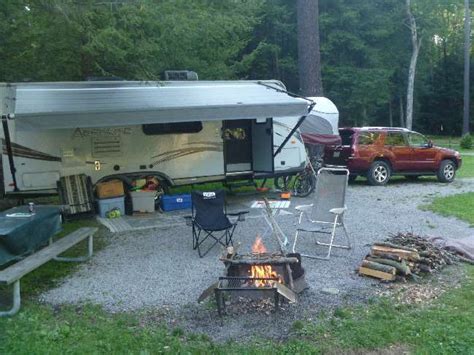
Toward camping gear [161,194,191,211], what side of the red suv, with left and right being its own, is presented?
back

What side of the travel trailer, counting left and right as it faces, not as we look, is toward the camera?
right

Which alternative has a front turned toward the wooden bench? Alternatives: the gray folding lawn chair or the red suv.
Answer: the gray folding lawn chair

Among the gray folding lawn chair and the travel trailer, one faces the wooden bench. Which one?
the gray folding lawn chair

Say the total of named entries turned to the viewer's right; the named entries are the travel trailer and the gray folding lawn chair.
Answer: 1

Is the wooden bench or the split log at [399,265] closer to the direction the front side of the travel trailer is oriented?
the split log

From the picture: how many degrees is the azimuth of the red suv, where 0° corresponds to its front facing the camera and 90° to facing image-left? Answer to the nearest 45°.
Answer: approximately 225°

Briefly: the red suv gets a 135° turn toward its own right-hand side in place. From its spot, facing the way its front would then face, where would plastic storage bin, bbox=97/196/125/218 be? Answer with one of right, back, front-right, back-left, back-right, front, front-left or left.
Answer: front-right

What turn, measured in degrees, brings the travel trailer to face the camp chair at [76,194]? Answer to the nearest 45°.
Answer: approximately 180°

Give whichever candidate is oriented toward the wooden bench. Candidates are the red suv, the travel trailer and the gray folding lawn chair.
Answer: the gray folding lawn chair
